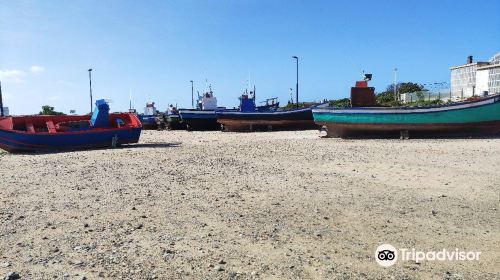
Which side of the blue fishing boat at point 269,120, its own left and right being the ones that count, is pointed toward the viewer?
right

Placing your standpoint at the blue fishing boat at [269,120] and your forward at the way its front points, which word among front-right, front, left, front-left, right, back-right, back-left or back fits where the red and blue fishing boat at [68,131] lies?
back-right

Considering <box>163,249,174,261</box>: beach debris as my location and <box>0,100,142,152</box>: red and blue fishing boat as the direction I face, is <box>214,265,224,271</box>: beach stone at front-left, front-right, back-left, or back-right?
back-right

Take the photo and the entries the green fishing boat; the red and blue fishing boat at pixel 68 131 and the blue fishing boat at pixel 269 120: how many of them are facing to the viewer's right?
2

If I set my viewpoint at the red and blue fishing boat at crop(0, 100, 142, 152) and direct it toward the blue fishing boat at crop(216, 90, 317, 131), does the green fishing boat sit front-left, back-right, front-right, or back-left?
front-right

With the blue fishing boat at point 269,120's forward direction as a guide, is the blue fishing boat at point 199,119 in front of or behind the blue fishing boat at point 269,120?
behind
